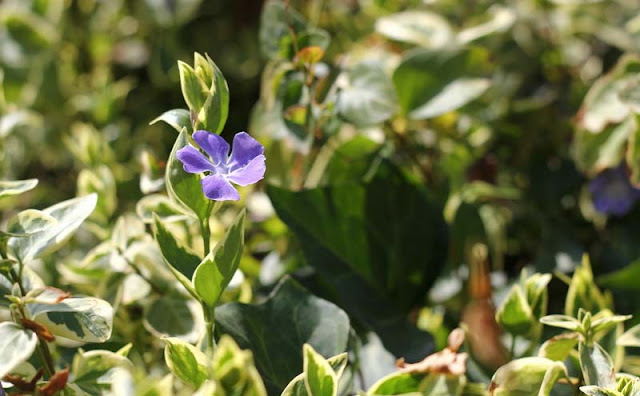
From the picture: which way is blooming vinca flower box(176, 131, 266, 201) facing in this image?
toward the camera

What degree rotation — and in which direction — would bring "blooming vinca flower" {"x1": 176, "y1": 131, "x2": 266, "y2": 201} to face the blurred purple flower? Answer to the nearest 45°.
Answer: approximately 135° to its left
